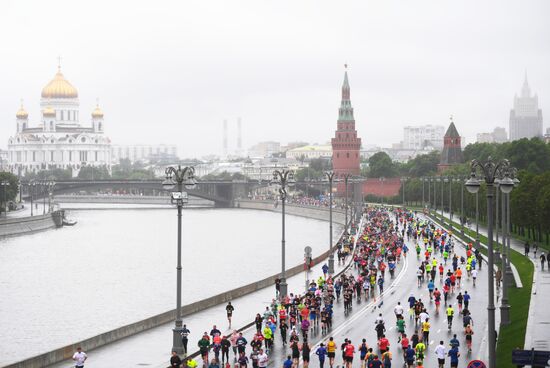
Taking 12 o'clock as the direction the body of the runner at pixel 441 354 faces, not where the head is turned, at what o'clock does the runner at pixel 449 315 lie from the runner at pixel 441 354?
the runner at pixel 449 315 is roughly at 12 o'clock from the runner at pixel 441 354.

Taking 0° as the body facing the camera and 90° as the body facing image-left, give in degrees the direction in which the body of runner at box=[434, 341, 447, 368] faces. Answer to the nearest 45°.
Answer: approximately 180°

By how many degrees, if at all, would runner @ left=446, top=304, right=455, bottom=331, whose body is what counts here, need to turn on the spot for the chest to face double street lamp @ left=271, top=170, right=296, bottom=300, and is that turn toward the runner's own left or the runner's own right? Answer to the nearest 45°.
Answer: approximately 45° to the runner's own left

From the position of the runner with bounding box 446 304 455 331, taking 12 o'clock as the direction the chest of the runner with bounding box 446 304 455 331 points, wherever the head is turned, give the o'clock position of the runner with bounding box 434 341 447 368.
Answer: the runner with bounding box 434 341 447 368 is roughly at 6 o'clock from the runner with bounding box 446 304 455 331.

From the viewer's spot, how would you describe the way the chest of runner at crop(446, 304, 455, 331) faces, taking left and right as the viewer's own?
facing away from the viewer

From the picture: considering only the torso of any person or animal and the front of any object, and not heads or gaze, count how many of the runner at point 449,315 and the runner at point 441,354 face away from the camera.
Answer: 2
